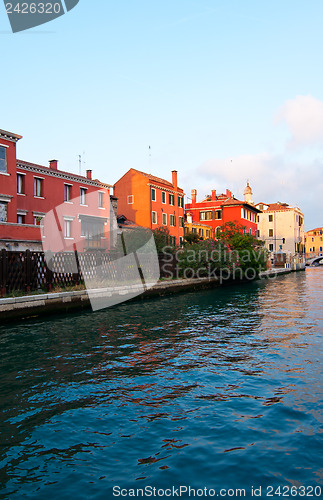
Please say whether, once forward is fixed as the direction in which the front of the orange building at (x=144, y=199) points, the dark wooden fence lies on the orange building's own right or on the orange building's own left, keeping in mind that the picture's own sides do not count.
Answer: on the orange building's own right

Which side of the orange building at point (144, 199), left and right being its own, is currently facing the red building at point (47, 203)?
right

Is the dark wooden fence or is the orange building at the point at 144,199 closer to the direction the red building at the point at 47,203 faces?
the dark wooden fence

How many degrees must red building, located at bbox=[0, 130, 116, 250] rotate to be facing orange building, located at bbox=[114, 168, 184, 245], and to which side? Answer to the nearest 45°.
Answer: approximately 90° to its left

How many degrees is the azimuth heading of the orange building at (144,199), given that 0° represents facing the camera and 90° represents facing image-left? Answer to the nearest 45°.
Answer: approximately 315°
